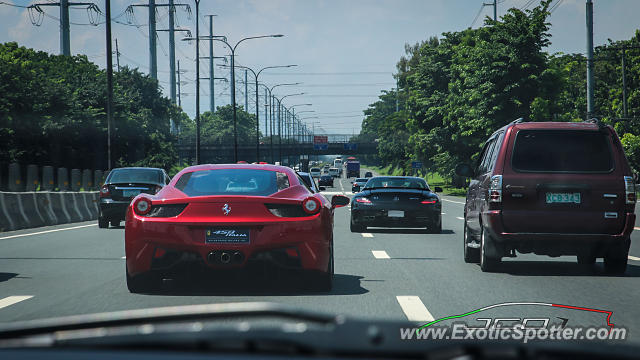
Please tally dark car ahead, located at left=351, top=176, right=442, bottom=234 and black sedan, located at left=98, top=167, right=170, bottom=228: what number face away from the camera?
2

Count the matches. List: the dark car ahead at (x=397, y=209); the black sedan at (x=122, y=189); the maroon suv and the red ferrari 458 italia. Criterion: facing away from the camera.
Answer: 4

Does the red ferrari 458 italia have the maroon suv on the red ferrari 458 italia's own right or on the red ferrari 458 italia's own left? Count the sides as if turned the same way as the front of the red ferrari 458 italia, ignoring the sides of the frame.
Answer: on the red ferrari 458 italia's own right

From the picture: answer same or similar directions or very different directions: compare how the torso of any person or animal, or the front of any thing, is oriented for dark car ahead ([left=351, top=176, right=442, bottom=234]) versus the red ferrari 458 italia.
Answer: same or similar directions

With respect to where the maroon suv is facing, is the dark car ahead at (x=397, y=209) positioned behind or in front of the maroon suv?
in front

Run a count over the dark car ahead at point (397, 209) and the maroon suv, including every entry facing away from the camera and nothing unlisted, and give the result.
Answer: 2

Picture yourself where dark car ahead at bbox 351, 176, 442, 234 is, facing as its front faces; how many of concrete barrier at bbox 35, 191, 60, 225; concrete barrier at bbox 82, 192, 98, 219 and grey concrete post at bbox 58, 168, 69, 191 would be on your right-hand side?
0

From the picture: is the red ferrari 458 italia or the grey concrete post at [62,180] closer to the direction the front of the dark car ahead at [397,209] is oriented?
the grey concrete post

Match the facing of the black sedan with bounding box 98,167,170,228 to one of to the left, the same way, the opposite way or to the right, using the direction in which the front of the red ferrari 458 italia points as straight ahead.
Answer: the same way

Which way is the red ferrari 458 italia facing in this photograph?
away from the camera

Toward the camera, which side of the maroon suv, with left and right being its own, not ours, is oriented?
back

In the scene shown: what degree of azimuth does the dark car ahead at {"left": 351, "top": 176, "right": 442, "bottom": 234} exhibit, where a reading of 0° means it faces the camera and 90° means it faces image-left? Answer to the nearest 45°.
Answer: approximately 180°

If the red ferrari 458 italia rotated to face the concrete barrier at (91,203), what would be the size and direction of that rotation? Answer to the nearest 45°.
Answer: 0° — it already faces it

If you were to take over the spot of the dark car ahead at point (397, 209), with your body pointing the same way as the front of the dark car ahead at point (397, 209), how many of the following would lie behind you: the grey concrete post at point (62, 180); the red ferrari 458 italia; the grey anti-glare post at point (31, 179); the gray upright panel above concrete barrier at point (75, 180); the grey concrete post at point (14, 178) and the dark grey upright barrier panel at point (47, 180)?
1

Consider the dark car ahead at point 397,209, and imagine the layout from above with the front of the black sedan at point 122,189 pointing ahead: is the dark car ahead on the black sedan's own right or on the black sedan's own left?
on the black sedan's own right

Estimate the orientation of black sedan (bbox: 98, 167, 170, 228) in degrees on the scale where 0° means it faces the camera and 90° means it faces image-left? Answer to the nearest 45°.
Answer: approximately 180°
